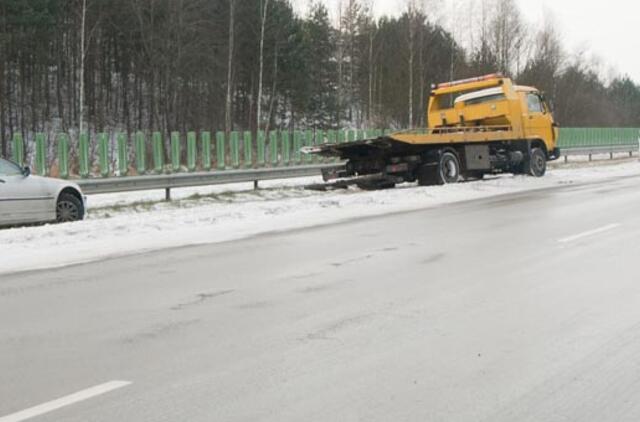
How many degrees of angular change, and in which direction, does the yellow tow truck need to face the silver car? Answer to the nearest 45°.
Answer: approximately 180°

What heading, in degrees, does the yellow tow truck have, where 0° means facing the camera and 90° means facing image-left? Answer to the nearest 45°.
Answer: approximately 225°

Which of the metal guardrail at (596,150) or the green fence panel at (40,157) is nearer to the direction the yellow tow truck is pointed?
the metal guardrail

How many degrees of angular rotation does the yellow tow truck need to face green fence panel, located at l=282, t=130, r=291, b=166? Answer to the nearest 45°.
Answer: approximately 135° to its left

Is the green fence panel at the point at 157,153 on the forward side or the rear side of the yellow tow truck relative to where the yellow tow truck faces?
on the rear side

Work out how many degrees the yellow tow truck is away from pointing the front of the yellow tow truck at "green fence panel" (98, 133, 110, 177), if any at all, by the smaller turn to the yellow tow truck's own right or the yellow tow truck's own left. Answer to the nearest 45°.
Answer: approximately 180°

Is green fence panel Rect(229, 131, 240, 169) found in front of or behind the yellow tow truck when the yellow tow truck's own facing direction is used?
behind

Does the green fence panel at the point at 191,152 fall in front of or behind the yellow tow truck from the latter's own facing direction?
behind

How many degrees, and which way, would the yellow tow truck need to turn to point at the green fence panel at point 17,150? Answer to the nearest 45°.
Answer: approximately 180°

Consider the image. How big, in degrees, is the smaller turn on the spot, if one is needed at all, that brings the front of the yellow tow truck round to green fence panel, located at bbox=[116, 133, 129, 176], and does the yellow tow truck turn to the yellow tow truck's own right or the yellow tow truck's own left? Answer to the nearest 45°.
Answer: approximately 180°

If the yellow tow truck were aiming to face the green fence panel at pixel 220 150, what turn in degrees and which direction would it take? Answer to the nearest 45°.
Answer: approximately 135° to its left

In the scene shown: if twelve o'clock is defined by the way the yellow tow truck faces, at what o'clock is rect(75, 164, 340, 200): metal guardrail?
The metal guardrail is roughly at 6 o'clock from the yellow tow truck.

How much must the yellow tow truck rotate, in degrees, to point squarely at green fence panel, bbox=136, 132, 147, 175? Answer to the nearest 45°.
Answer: approximately 180°

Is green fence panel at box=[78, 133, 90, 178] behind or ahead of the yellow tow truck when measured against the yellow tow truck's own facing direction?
behind

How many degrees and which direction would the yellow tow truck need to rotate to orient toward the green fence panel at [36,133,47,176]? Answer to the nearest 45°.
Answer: approximately 180°
